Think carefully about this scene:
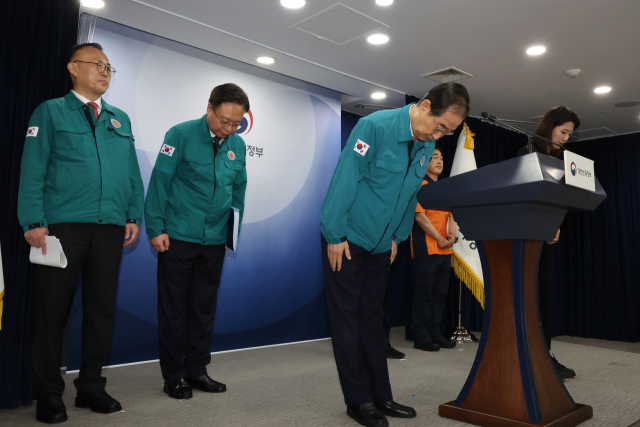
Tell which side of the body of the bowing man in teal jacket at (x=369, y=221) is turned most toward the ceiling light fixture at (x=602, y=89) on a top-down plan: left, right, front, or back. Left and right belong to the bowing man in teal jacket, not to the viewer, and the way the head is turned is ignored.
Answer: left

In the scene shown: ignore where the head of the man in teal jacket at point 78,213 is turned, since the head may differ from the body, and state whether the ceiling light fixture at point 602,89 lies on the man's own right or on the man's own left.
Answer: on the man's own left

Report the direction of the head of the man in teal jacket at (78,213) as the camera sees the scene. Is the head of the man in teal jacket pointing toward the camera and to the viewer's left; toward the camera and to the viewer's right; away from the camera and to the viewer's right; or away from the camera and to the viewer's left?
toward the camera and to the viewer's right

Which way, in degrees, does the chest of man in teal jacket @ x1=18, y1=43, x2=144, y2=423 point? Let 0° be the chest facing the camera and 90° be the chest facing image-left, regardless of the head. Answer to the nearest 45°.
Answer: approximately 315°

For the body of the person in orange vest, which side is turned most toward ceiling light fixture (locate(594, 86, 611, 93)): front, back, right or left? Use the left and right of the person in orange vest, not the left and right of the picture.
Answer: left
